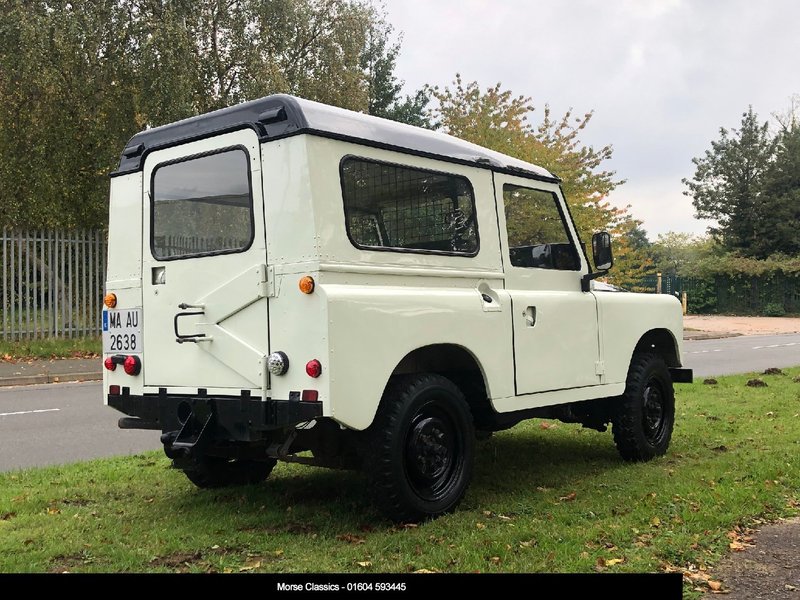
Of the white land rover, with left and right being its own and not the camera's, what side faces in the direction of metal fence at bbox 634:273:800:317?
front

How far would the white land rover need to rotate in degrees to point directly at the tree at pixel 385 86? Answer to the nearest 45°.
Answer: approximately 45° to its left

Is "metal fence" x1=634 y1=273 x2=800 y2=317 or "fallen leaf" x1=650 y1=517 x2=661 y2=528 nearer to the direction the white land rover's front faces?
the metal fence

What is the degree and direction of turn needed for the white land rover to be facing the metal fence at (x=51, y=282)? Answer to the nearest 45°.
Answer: approximately 90° to its left

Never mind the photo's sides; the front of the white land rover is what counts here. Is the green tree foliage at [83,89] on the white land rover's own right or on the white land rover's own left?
on the white land rover's own left

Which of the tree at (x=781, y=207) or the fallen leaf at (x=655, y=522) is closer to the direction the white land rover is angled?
the tree

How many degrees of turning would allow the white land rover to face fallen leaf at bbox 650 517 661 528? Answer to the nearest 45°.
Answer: approximately 45° to its right

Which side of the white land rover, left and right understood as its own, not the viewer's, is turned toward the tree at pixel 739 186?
front

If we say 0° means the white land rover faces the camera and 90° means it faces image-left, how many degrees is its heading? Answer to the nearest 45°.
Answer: approximately 225°

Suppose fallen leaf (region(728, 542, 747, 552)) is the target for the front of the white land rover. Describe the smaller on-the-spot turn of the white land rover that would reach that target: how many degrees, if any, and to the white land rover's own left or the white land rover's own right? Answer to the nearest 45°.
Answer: approximately 45° to the white land rover's own right

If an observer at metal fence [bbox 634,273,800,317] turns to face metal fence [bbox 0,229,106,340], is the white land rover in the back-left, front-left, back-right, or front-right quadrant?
front-left
